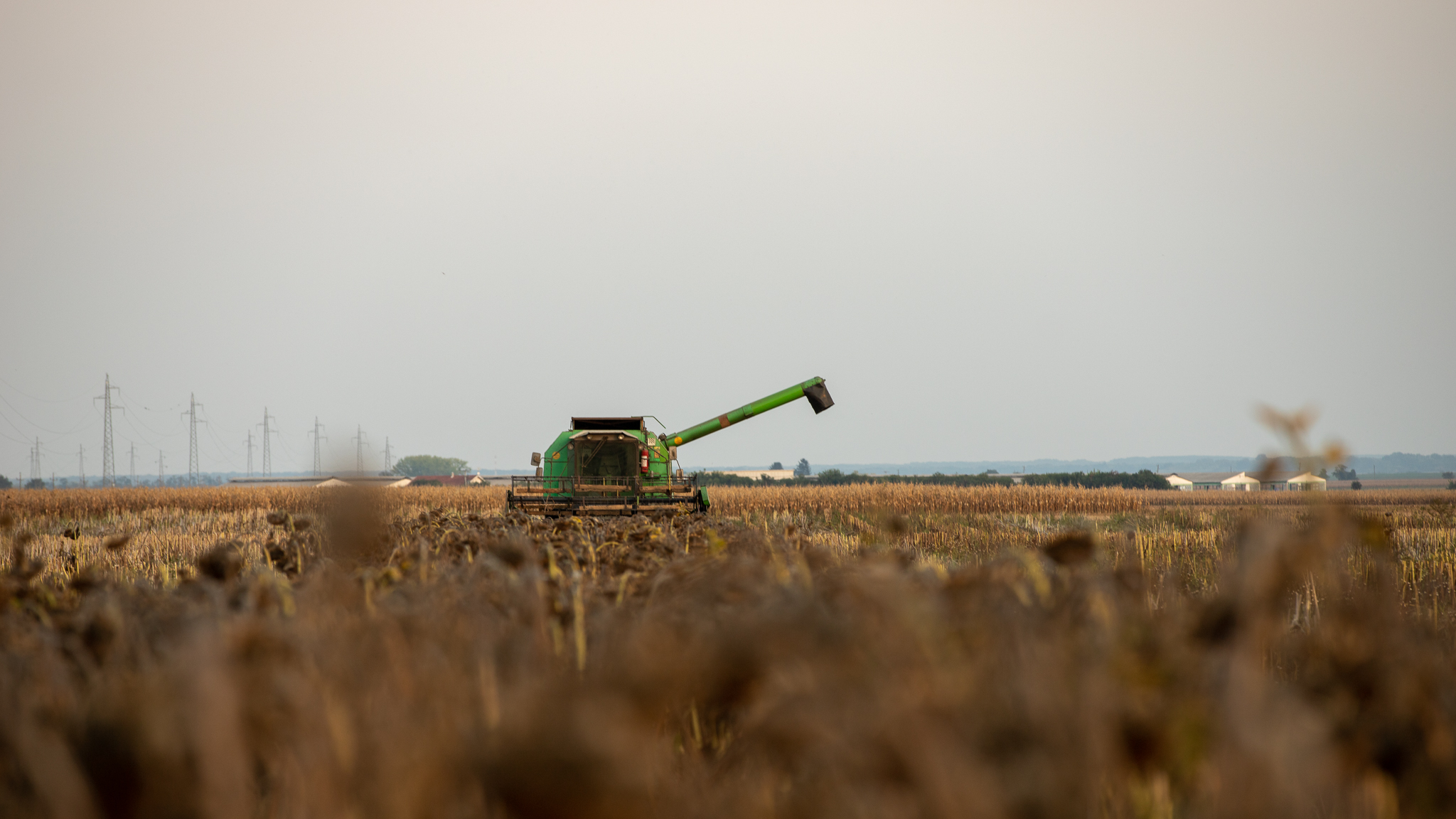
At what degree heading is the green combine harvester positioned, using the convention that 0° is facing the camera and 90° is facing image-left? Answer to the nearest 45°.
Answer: approximately 0°
